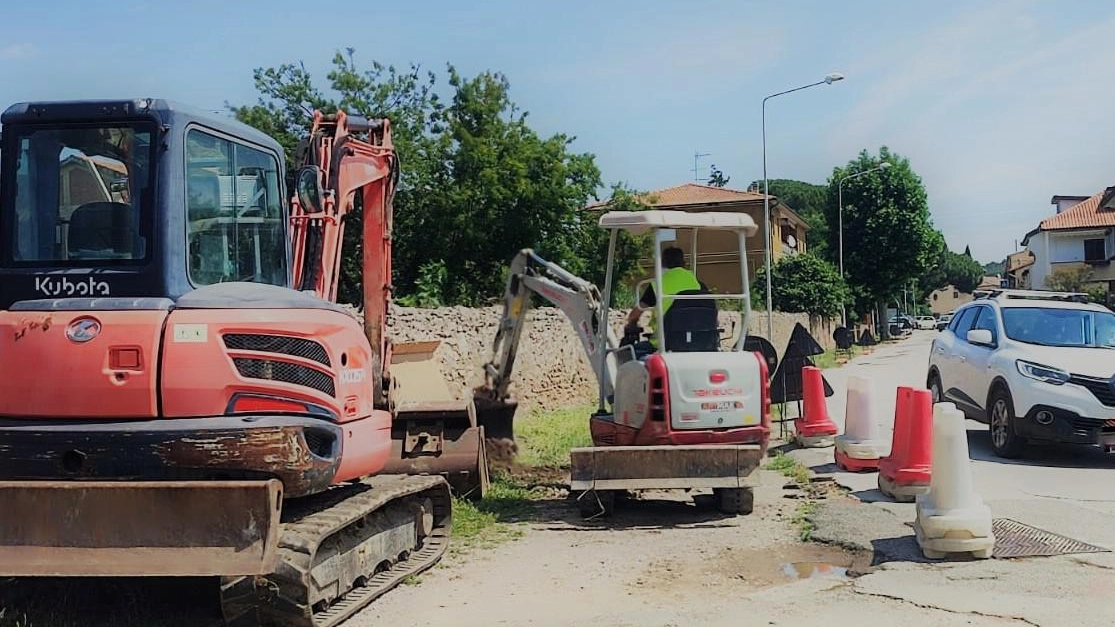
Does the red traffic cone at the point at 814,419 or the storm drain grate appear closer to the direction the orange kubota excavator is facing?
the red traffic cone

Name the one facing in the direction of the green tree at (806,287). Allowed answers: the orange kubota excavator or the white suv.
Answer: the orange kubota excavator

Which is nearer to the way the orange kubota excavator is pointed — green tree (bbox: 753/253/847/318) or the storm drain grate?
the green tree

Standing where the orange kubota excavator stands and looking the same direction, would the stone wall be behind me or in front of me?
in front

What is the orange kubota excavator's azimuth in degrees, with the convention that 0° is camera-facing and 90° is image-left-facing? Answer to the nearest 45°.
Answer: approximately 225°

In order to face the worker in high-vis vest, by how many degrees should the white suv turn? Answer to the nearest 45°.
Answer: approximately 90° to its right

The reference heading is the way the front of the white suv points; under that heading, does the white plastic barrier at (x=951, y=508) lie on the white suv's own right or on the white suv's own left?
on the white suv's own right

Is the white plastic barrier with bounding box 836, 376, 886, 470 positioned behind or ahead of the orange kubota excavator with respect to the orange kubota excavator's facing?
ahead

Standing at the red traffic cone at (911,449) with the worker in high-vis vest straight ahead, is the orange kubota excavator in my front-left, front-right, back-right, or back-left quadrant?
front-left

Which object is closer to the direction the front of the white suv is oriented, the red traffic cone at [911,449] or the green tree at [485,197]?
the red traffic cone

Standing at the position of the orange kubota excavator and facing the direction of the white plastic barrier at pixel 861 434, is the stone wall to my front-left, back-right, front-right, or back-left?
front-left

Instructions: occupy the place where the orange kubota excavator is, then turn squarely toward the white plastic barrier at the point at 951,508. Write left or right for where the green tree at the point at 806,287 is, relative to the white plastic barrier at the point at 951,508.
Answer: left

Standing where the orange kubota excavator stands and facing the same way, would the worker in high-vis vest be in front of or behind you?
in front
